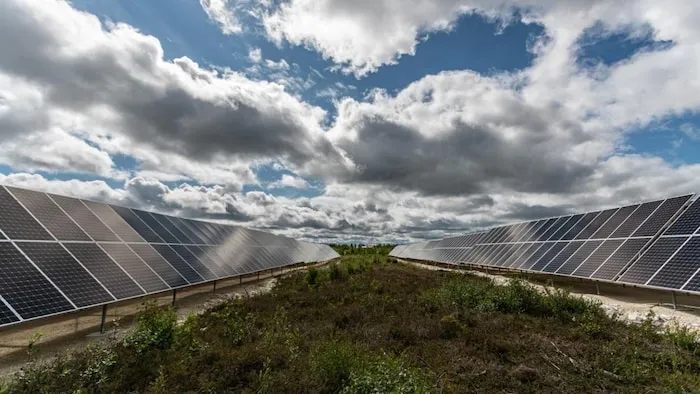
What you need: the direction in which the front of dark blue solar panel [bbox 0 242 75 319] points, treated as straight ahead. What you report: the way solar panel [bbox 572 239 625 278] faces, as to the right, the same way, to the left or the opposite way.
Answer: the opposite way

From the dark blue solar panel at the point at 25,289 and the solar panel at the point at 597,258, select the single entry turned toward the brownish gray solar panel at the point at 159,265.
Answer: the solar panel

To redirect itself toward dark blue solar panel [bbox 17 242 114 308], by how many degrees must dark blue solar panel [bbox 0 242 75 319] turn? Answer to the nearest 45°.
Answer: approximately 90° to its left

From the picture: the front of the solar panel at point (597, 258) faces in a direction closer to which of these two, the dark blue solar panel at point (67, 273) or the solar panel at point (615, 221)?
the dark blue solar panel

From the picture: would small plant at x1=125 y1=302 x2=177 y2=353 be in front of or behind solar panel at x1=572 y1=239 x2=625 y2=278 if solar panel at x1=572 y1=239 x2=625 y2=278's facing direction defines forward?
in front

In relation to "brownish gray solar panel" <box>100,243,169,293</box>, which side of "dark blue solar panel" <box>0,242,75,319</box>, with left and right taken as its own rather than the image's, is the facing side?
left

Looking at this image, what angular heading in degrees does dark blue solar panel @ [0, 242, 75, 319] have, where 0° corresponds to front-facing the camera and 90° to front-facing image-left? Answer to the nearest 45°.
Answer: approximately 315°

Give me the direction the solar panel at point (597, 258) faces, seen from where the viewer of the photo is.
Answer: facing the viewer and to the left of the viewer

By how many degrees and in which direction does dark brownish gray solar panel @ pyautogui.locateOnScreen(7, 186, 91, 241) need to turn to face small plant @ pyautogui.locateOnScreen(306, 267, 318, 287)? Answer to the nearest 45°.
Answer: approximately 45° to its left

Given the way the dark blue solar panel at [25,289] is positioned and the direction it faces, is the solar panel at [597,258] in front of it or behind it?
in front

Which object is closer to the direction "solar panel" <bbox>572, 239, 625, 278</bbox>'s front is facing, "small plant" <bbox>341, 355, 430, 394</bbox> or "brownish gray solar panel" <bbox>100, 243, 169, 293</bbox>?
the brownish gray solar panel

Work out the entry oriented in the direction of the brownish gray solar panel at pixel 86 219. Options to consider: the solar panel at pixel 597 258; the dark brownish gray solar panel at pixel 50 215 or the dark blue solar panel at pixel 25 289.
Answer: the solar panel

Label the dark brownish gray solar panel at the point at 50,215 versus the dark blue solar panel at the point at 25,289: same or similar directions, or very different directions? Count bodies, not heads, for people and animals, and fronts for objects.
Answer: same or similar directions

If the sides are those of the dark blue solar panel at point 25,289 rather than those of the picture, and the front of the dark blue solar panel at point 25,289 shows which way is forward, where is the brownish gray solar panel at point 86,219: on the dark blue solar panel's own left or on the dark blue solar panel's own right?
on the dark blue solar panel's own left

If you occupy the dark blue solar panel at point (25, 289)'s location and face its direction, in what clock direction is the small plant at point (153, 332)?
The small plant is roughly at 12 o'clock from the dark blue solar panel.

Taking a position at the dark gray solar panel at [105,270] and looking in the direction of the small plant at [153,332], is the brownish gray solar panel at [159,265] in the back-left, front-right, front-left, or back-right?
back-left

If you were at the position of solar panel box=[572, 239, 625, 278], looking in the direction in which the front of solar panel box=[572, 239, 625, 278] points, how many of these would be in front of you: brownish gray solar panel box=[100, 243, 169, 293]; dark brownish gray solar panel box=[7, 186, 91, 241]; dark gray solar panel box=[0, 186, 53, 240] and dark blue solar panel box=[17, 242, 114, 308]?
4
